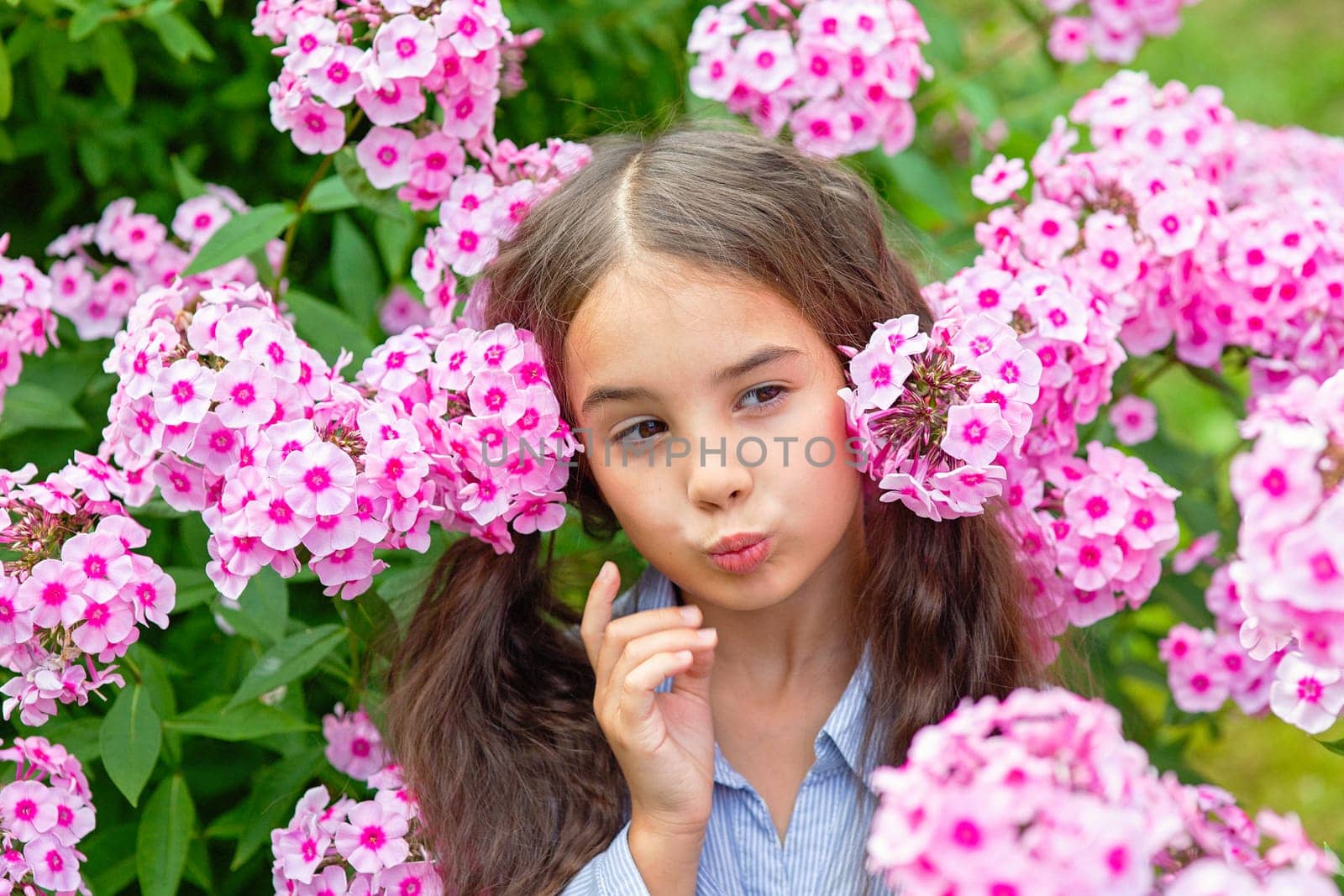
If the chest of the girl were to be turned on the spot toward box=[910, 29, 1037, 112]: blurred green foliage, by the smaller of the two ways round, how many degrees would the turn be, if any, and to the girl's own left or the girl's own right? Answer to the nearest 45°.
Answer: approximately 180°

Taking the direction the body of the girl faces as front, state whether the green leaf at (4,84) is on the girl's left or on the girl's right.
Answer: on the girl's right

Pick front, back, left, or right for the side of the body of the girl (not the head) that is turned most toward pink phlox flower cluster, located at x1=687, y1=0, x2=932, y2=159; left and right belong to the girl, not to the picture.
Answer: back

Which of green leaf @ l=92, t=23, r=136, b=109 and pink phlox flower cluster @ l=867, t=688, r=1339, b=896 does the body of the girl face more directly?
the pink phlox flower cluster

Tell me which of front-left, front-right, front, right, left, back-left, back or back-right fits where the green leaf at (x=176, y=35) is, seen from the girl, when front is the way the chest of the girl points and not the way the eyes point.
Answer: back-right

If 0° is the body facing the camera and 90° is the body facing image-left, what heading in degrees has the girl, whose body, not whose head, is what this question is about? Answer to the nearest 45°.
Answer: approximately 0°

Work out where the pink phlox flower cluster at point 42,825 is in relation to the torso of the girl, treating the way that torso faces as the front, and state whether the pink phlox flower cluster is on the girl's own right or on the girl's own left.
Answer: on the girl's own right

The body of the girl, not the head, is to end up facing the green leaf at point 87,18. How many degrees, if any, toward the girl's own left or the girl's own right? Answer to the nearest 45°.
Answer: approximately 135° to the girl's own right

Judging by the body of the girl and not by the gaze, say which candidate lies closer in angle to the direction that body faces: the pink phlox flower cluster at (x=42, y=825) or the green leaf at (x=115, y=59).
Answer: the pink phlox flower cluster
